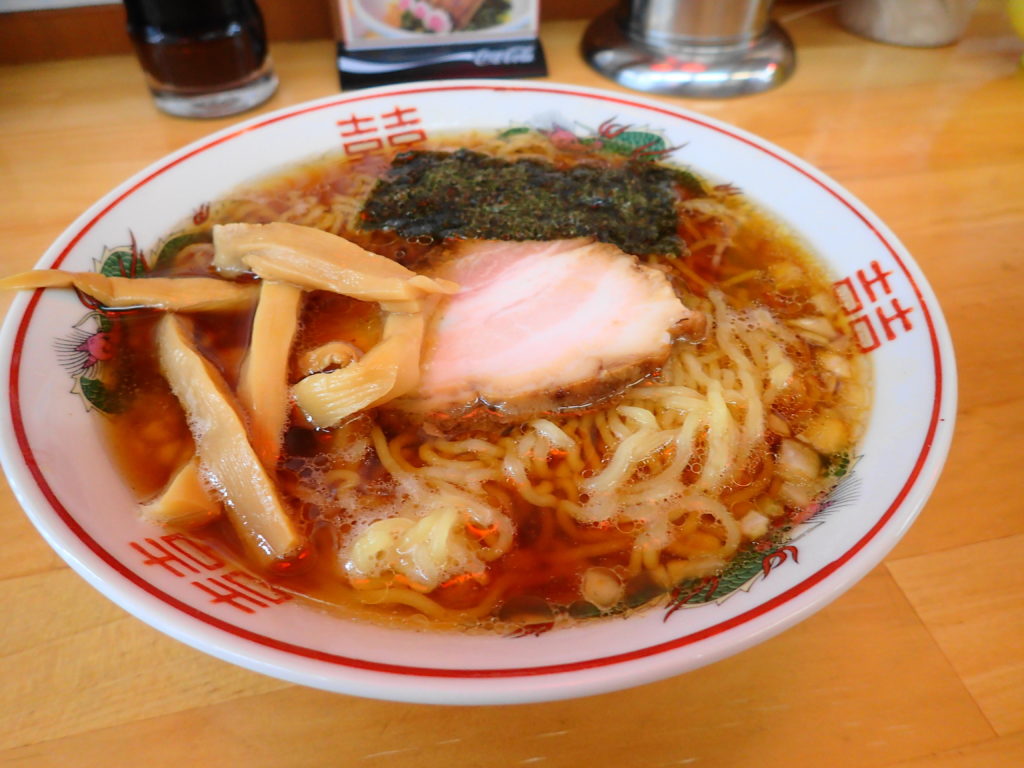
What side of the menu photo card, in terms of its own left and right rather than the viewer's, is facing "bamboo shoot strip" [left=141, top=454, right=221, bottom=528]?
front

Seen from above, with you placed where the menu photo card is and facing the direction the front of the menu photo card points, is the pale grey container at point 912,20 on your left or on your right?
on your left

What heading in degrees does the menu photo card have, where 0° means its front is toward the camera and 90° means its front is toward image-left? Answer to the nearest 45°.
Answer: approximately 0°

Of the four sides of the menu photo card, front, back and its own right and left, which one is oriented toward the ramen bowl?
front
